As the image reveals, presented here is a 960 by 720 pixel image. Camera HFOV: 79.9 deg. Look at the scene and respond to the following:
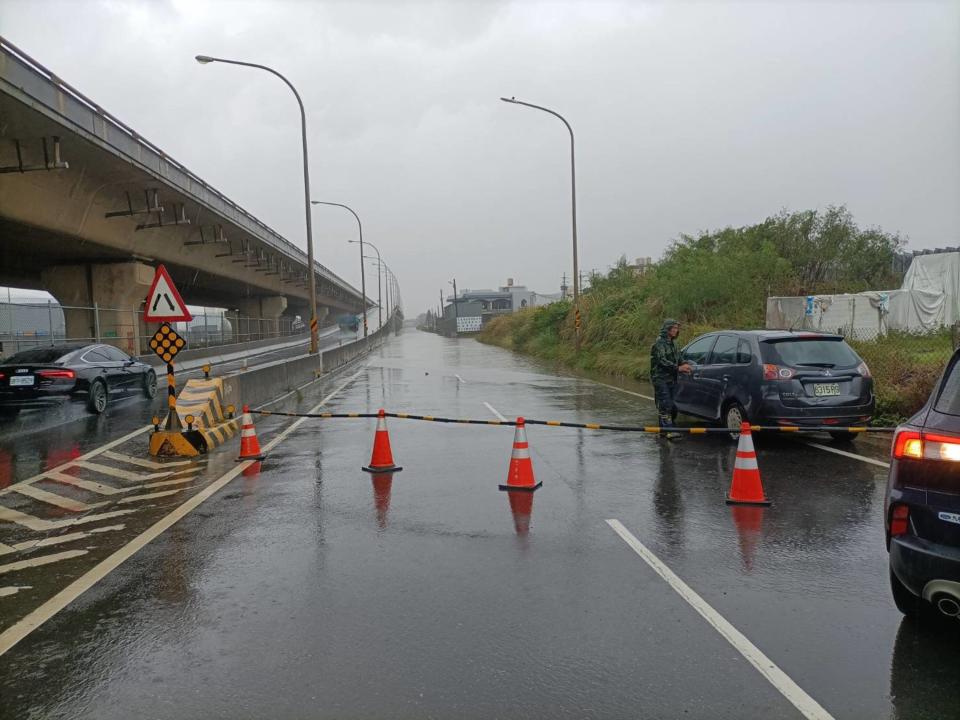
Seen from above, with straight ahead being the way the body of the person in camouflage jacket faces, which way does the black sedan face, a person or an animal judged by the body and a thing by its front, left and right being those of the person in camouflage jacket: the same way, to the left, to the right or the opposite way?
to the left

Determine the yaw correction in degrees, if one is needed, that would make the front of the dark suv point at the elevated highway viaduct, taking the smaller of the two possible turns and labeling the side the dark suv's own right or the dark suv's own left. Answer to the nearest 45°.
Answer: approximately 90° to the dark suv's own left

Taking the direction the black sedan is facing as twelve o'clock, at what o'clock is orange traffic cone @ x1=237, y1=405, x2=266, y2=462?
The orange traffic cone is roughly at 4 o'clock from the black sedan.

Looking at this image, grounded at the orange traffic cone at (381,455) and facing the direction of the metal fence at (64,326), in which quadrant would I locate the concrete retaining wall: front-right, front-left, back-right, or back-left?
front-right

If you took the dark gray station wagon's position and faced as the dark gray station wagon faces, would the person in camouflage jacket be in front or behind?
in front

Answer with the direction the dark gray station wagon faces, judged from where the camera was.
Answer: facing away from the viewer and to the left of the viewer

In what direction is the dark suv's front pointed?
away from the camera

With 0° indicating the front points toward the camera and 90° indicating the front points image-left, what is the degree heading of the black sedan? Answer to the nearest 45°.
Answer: approximately 225°

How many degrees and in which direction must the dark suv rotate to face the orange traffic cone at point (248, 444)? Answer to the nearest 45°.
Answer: approximately 90° to its left

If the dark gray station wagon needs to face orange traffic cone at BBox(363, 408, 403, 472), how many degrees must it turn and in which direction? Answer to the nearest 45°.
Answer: approximately 90° to its left

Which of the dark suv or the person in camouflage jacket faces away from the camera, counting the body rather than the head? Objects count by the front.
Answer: the dark suv

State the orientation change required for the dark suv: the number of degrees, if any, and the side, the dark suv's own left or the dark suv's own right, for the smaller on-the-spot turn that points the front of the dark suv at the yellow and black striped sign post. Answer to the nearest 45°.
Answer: approximately 90° to the dark suv's own left

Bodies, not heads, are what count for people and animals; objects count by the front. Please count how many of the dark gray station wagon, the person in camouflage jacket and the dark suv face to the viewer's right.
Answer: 1

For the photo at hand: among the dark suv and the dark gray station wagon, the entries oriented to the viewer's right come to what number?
0

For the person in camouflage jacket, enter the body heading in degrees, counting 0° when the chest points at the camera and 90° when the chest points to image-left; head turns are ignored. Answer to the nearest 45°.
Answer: approximately 270°

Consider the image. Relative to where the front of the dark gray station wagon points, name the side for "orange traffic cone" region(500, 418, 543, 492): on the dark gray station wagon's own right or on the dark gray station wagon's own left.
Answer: on the dark gray station wagon's own left
